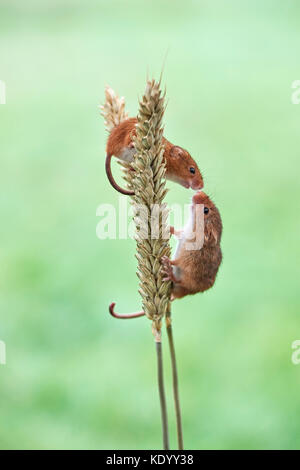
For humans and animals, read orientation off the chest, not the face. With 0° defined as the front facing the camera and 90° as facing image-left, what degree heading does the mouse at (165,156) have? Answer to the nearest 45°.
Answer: approximately 270°
